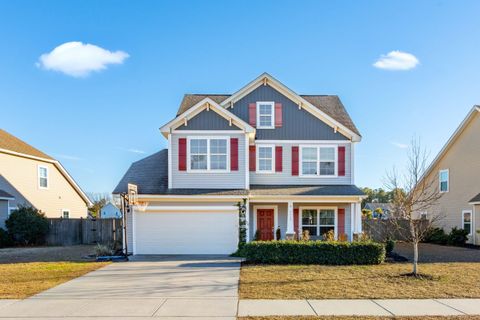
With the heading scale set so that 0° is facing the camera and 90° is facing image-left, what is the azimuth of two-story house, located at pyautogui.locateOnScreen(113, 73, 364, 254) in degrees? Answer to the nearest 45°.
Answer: approximately 0°

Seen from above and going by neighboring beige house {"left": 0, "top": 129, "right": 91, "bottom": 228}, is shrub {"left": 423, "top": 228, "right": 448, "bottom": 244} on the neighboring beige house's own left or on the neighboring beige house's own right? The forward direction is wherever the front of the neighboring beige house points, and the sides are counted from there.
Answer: on the neighboring beige house's own left

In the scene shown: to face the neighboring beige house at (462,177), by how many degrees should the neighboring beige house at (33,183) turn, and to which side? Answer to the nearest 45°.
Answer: approximately 90° to its left

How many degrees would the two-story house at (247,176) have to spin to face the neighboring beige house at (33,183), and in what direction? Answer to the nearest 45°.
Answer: approximately 135° to its right

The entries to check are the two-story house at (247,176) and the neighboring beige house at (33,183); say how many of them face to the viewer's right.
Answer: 0
